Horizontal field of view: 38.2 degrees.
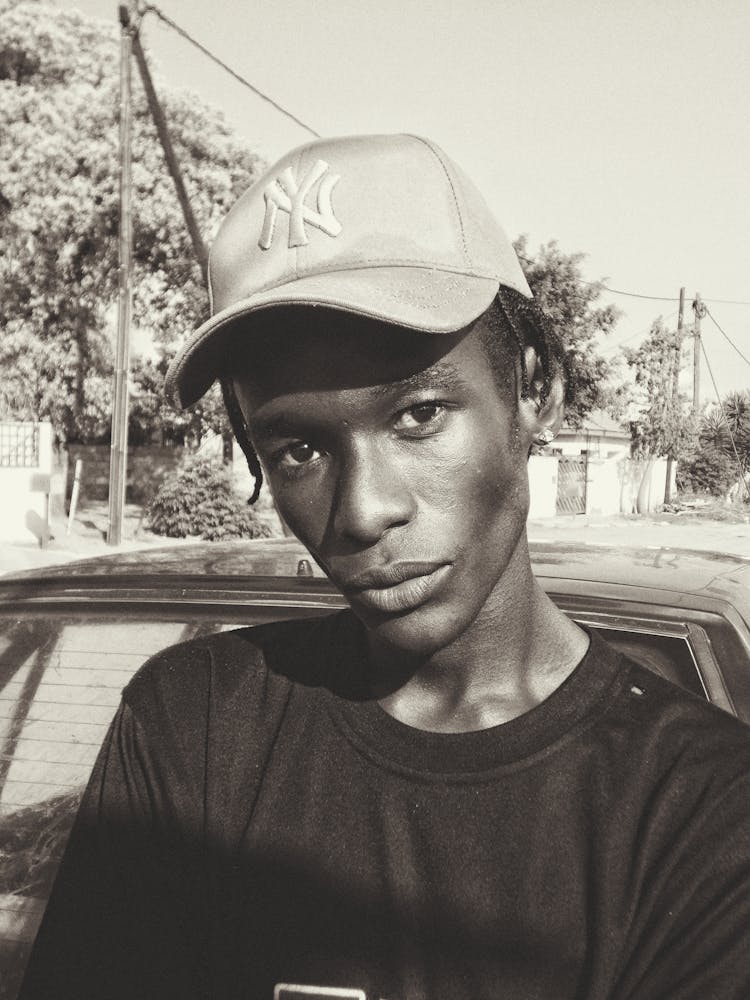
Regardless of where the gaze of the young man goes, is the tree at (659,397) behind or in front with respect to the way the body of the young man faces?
behind

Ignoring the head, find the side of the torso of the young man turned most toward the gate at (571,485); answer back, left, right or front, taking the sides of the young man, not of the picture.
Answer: back

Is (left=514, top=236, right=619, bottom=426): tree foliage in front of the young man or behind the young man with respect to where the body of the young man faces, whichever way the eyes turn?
behind

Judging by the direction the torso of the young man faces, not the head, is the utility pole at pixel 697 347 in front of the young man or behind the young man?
behind

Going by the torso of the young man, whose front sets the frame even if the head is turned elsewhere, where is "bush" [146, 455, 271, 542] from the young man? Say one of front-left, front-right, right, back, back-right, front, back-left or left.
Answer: back

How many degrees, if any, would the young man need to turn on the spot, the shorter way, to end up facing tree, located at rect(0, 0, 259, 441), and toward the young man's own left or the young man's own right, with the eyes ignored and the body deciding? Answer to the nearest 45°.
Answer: approximately 180°

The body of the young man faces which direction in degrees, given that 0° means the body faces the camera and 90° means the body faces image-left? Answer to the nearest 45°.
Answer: approximately 0°

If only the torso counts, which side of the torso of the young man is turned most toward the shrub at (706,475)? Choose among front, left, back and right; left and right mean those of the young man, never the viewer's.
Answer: back

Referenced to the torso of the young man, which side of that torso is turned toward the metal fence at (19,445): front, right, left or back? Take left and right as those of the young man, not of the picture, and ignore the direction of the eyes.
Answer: back

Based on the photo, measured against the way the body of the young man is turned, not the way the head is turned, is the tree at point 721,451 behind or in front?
behind
